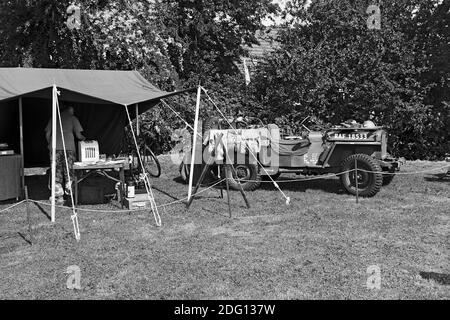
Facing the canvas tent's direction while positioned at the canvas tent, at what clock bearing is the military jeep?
The military jeep is roughly at 10 o'clock from the canvas tent.

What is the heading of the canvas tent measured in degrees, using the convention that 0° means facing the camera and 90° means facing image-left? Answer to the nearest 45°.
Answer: approximately 0°
